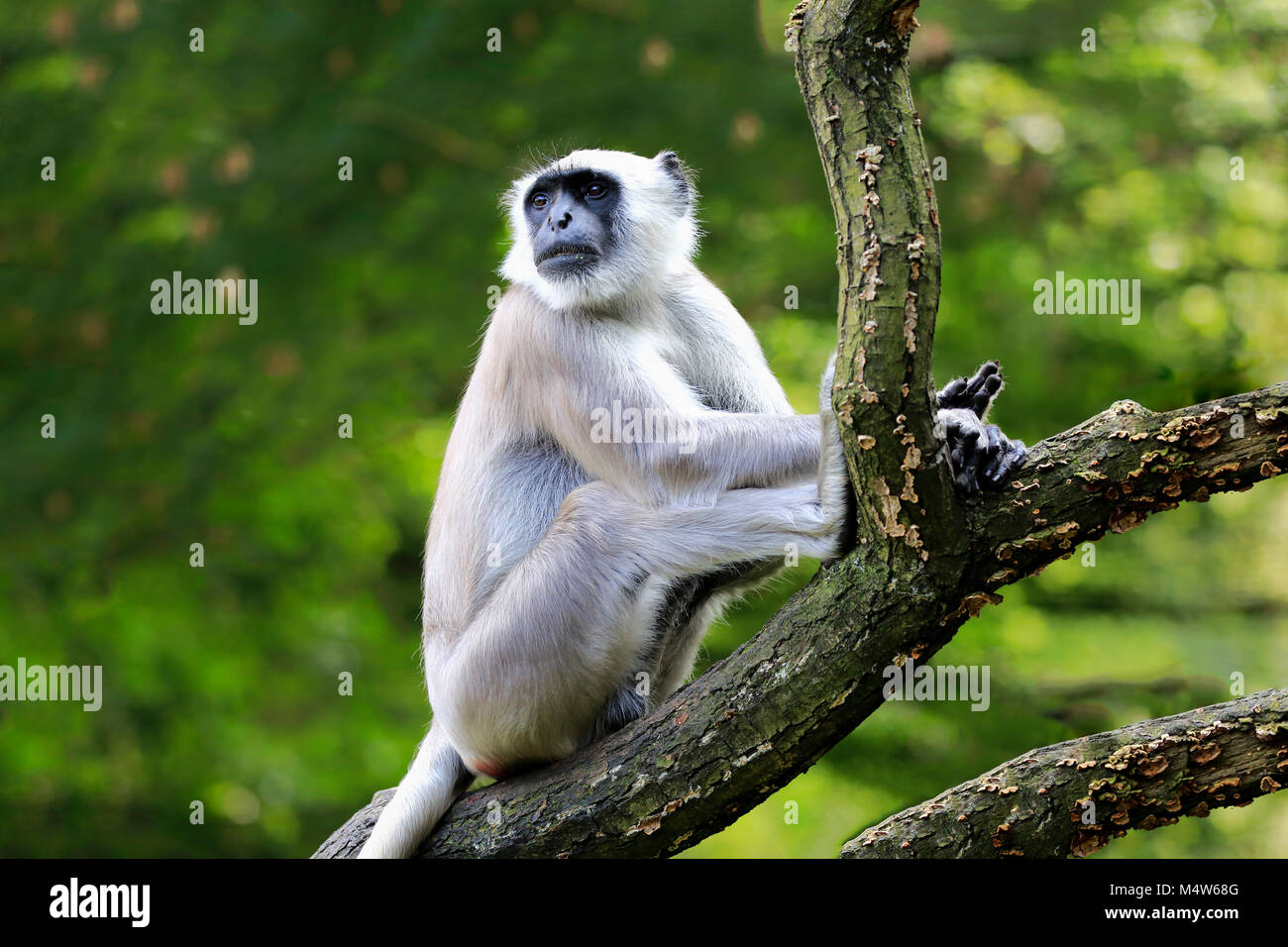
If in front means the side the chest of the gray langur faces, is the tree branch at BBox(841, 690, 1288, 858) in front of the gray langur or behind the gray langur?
in front

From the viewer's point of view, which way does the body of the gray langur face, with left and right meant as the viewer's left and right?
facing to the right of the viewer
